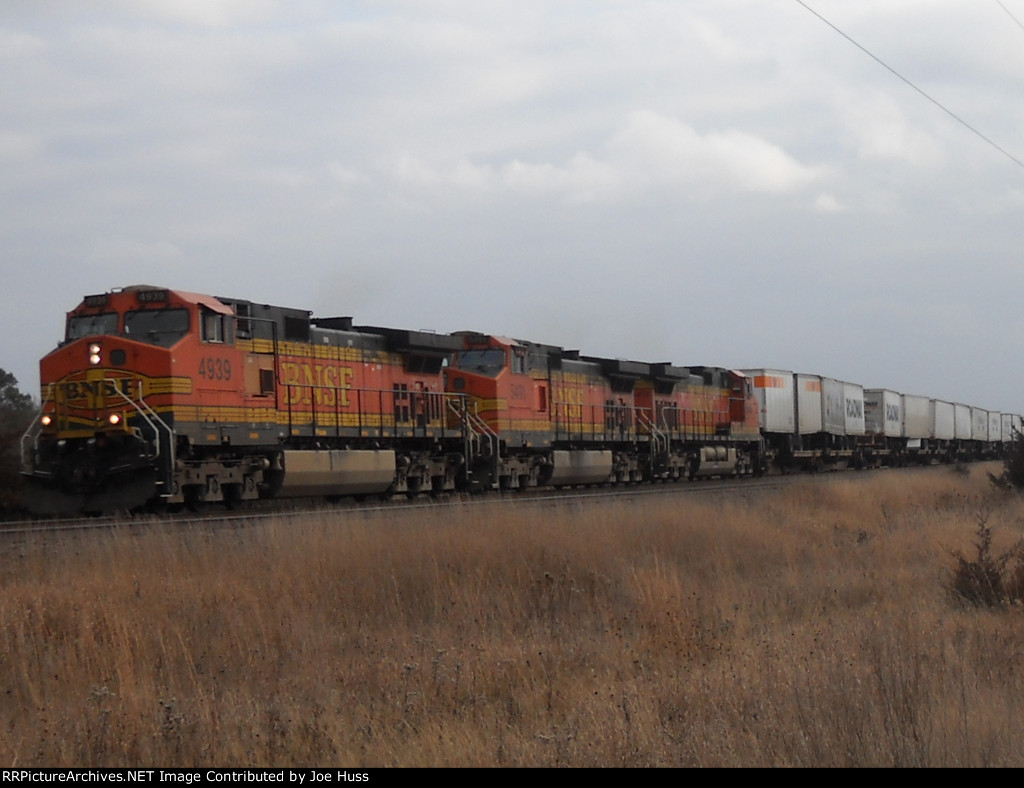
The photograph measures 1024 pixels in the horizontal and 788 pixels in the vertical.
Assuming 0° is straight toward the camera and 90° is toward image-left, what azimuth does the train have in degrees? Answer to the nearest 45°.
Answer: approximately 45°
